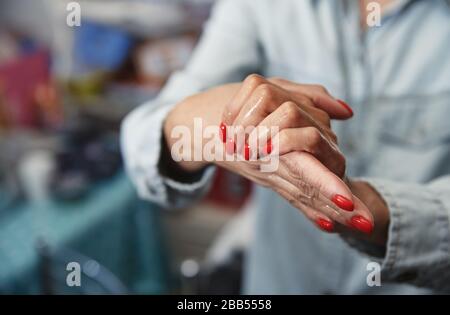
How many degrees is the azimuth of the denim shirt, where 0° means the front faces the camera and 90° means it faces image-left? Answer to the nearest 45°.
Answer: approximately 0°
